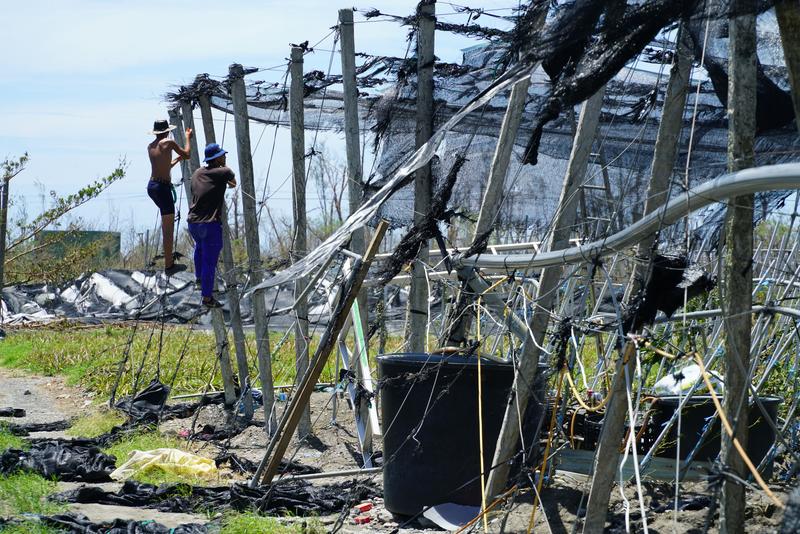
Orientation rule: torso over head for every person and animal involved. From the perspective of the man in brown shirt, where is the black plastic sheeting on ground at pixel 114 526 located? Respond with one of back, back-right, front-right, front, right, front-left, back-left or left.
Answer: back-right

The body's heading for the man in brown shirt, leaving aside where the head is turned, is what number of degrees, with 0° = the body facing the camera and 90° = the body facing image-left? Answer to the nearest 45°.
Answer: approximately 225°

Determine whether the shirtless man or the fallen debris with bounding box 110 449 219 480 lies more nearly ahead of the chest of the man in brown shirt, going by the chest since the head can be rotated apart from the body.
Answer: the shirtless man

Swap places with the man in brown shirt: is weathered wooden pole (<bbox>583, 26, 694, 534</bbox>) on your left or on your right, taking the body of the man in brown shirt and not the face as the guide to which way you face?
on your right

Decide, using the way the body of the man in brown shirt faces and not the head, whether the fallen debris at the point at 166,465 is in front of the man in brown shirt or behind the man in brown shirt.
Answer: behind

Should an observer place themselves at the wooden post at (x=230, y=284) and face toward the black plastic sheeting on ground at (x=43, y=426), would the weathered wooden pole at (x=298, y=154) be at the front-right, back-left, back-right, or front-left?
back-left

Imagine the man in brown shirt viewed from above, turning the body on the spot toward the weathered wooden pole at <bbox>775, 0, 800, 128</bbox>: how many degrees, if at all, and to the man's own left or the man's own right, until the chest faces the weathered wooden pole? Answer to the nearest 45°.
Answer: approximately 135° to the man's own right

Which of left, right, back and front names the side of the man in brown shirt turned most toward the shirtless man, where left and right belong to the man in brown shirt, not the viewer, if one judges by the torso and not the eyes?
left

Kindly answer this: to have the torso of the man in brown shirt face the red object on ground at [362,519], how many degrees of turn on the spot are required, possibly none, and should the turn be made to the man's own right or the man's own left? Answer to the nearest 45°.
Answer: approximately 135° to the man's own right

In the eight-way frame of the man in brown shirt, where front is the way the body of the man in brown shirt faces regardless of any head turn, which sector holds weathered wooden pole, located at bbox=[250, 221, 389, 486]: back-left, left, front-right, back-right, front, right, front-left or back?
back-right

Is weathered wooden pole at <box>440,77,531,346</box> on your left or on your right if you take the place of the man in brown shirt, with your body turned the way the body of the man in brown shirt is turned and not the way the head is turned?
on your right
